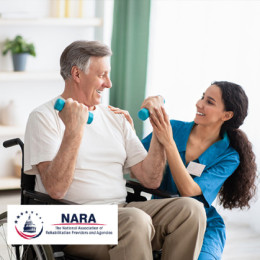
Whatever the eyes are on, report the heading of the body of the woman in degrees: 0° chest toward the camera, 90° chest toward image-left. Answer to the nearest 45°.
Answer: approximately 45°

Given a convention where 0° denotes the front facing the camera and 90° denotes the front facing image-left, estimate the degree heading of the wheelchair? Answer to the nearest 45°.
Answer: approximately 315°

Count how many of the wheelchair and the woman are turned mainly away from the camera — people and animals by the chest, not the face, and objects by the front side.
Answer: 0

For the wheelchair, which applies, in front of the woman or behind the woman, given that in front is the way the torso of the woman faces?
in front

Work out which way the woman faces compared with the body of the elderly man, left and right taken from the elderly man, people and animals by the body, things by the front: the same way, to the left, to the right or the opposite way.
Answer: to the right

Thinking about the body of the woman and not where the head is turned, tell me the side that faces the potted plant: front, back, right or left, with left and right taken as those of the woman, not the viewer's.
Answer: right

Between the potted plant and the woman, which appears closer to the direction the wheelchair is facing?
the woman

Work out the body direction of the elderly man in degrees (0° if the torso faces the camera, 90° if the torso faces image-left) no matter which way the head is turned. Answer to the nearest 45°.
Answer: approximately 315°

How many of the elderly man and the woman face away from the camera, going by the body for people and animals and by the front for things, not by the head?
0

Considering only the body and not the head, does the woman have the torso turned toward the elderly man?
yes

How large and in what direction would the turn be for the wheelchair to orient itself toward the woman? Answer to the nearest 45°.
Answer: approximately 90° to its left

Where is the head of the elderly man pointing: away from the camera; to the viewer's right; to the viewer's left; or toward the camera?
to the viewer's right
